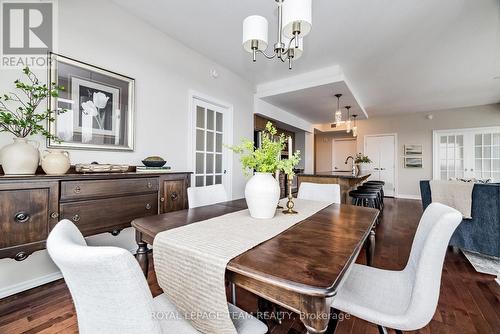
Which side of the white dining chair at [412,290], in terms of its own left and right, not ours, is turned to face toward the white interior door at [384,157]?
right

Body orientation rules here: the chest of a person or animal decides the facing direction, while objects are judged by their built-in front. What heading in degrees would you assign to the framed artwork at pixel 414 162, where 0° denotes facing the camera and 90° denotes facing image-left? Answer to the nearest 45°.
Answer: approximately 0°

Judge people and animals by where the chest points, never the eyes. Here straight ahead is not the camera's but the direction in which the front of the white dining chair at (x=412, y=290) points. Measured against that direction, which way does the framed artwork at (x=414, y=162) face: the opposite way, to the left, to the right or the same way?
to the left

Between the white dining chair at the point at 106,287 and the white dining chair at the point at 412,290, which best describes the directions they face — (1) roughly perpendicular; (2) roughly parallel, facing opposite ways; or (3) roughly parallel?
roughly perpendicular

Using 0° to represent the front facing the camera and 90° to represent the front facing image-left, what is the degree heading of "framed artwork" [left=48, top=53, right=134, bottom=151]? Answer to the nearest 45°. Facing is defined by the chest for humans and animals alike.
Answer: approximately 315°

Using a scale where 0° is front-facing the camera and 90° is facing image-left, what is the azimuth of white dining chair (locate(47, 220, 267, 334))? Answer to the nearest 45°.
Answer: approximately 225°

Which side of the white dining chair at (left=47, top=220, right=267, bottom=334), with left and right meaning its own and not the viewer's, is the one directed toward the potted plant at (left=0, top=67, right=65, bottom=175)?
left

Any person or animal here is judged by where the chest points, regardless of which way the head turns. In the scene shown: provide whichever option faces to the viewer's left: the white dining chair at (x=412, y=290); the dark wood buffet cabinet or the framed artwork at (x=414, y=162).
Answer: the white dining chair

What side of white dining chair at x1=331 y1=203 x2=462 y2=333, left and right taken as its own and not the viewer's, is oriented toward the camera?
left
